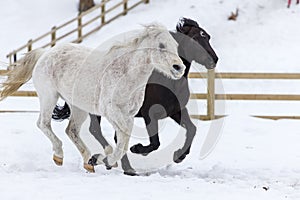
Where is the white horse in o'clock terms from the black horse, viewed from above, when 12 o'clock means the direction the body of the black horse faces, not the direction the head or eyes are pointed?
The white horse is roughly at 5 o'clock from the black horse.

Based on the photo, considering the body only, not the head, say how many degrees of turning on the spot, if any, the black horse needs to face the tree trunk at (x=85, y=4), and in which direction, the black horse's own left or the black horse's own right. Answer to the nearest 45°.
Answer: approximately 90° to the black horse's own left

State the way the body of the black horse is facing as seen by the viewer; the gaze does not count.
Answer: to the viewer's right

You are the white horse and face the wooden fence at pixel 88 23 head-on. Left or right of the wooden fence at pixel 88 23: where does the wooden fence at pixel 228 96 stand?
right

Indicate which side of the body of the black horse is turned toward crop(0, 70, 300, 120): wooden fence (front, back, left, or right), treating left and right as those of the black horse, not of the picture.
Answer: left
